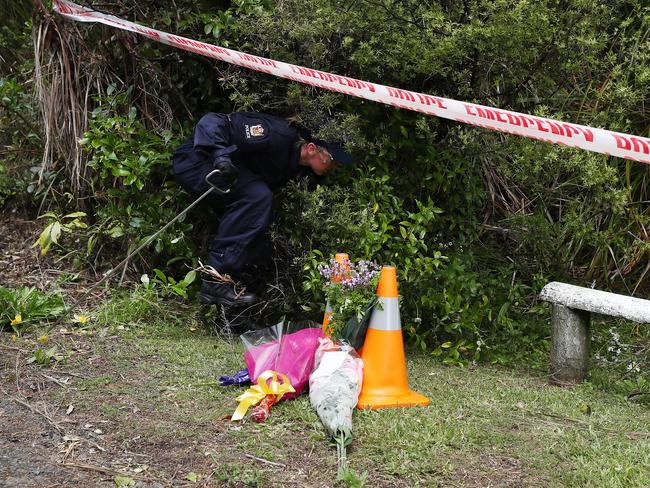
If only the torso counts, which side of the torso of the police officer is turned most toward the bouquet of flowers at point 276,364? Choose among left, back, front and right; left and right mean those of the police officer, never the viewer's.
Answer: right

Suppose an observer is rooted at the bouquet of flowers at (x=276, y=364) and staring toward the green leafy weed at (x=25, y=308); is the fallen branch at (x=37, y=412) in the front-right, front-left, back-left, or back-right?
front-left

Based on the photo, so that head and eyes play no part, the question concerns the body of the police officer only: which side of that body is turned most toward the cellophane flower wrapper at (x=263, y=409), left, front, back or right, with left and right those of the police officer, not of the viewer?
right

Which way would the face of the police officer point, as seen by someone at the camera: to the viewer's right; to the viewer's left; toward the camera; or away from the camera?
to the viewer's right

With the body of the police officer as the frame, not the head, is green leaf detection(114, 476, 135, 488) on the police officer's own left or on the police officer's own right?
on the police officer's own right

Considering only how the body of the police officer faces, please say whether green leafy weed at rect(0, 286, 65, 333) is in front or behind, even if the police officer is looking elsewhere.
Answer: behind

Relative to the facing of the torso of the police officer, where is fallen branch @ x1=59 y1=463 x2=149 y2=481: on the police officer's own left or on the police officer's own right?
on the police officer's own right

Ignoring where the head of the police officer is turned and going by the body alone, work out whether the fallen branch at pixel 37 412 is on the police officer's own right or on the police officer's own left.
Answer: on the police officer's own right

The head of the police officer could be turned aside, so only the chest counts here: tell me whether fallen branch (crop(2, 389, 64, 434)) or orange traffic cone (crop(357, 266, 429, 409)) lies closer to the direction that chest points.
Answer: the orange traffic cone

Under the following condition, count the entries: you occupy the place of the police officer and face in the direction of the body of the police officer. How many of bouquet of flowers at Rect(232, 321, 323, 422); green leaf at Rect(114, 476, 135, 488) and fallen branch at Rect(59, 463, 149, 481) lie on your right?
3

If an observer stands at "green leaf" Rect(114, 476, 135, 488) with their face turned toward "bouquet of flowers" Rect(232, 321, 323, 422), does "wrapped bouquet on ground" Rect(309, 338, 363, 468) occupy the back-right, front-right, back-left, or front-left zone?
front-right

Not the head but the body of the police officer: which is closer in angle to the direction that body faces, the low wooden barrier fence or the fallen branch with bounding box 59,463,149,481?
the low wooden barrier fence

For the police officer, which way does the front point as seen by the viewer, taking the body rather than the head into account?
to the viewer's right

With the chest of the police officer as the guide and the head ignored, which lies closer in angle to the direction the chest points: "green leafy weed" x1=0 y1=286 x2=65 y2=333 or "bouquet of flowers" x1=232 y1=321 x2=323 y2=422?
the bouquet of flowers
